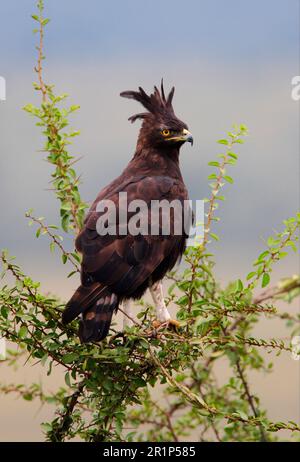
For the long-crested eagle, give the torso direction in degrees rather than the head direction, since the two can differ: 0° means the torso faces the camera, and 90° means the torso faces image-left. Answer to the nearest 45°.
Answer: approximately 270°
